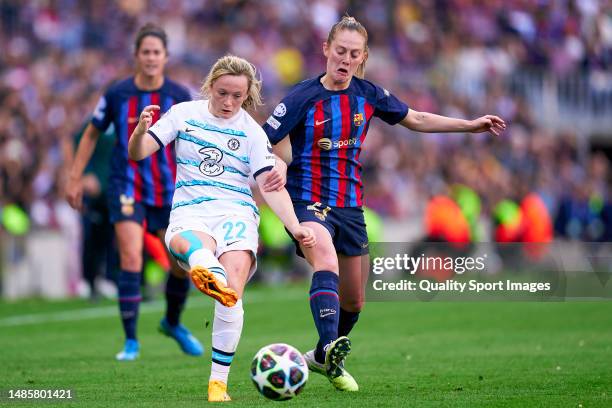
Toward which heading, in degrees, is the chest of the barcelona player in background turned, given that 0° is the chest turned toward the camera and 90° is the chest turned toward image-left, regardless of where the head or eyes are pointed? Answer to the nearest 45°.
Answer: approximately 0°

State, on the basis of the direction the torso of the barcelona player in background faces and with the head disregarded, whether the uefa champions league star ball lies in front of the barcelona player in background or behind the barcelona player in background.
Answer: in front

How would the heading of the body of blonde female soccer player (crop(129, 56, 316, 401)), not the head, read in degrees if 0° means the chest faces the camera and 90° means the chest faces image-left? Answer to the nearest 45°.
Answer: approximately 0°

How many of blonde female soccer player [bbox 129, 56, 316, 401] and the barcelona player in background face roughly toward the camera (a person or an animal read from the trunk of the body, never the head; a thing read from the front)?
2

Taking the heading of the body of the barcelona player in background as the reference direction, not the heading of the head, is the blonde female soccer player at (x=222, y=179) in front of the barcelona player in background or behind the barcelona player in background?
in front

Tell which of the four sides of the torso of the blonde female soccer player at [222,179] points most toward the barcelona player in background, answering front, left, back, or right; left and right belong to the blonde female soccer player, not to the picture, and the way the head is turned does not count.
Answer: back
